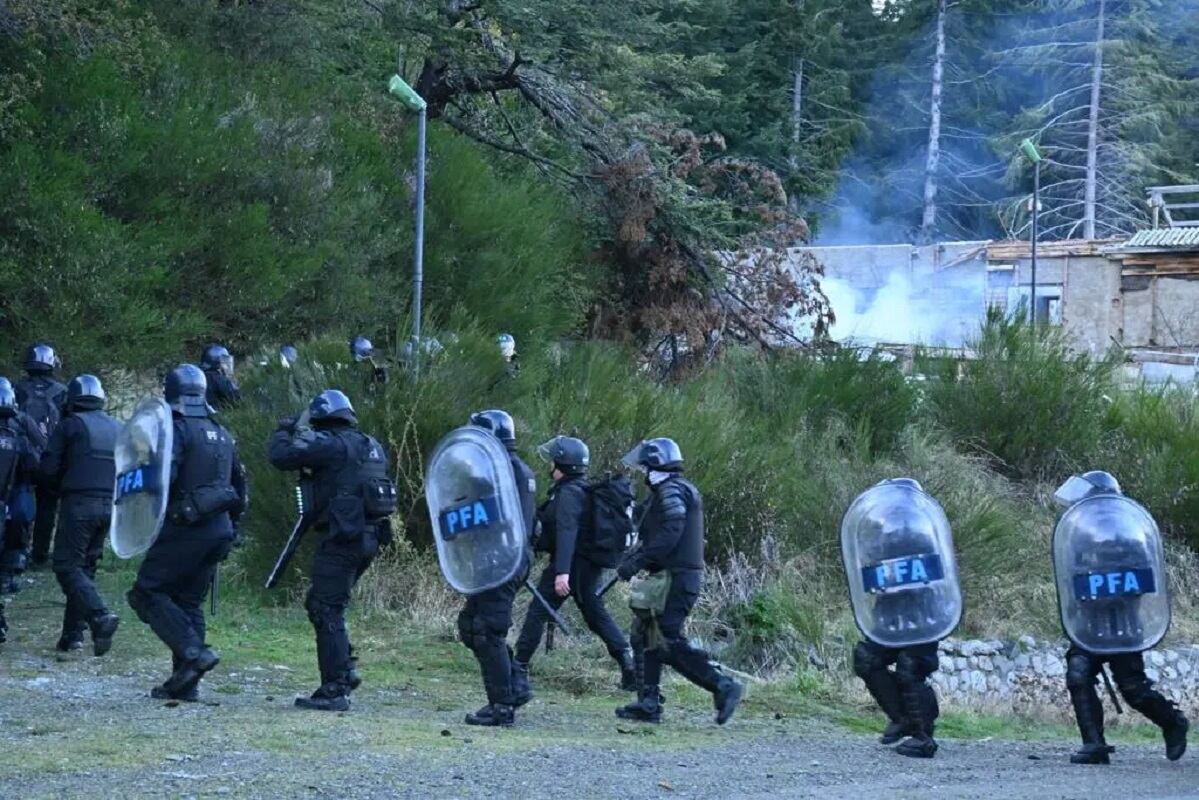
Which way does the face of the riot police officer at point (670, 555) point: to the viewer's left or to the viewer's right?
to the viewer's left

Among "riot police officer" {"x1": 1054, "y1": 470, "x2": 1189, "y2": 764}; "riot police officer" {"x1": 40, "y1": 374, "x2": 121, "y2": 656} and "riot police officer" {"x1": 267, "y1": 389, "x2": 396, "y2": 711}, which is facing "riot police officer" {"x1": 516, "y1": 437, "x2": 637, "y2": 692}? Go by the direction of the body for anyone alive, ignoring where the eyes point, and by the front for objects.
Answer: "riot police officer" {"x1": 1054, "y1": 470, "x2": 1189, "y2": 764}

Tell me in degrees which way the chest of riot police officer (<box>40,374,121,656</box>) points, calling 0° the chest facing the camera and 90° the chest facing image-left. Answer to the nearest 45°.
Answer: approximately 135°
